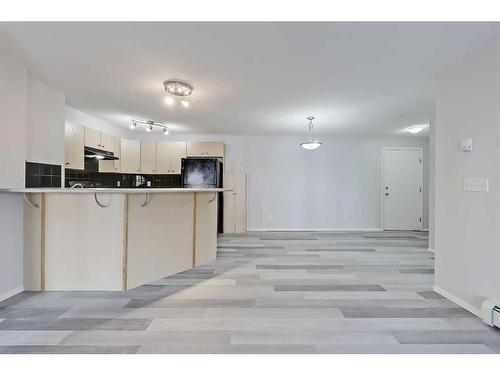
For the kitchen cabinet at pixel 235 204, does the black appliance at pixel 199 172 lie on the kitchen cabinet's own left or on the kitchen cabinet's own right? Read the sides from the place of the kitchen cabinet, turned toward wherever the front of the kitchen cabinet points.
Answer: on the kitchen cabinet's own right

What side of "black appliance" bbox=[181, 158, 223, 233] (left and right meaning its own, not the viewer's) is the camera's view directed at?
front

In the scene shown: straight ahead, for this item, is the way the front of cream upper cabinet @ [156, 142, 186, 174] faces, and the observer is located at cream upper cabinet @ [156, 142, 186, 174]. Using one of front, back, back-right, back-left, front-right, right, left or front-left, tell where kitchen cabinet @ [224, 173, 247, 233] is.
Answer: left

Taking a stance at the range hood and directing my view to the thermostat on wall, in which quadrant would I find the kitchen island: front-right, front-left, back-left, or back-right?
front-right

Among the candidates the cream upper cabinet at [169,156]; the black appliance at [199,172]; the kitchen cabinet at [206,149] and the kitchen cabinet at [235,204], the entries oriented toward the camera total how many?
4

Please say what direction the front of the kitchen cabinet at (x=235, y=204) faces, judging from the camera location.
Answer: facing the viewer

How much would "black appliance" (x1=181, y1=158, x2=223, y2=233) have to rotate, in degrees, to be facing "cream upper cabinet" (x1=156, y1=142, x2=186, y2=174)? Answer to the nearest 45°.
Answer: approximately 135° to its right

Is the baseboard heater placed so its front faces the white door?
no

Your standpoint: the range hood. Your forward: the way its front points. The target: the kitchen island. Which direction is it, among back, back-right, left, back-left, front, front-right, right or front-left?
front-right

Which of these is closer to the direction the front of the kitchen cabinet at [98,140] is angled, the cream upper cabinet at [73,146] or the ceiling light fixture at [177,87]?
the ceiling light fixture

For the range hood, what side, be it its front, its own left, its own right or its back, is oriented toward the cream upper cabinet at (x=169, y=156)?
left

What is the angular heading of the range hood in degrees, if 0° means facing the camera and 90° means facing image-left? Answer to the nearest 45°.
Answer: approximately 315°

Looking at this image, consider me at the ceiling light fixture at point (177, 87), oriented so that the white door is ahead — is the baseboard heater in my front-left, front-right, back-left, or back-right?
front-right

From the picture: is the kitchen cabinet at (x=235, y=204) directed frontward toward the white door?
no

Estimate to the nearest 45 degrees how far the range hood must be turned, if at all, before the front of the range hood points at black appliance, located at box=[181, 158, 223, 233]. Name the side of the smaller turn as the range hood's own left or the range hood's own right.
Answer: approximately 45° to the range hood's own left

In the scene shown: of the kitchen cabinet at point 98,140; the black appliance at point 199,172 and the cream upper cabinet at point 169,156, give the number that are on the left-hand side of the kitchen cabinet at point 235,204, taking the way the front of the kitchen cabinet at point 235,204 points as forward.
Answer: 0

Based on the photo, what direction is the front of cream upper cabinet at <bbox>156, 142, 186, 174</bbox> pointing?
toward the camera

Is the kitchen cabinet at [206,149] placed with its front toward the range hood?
no
